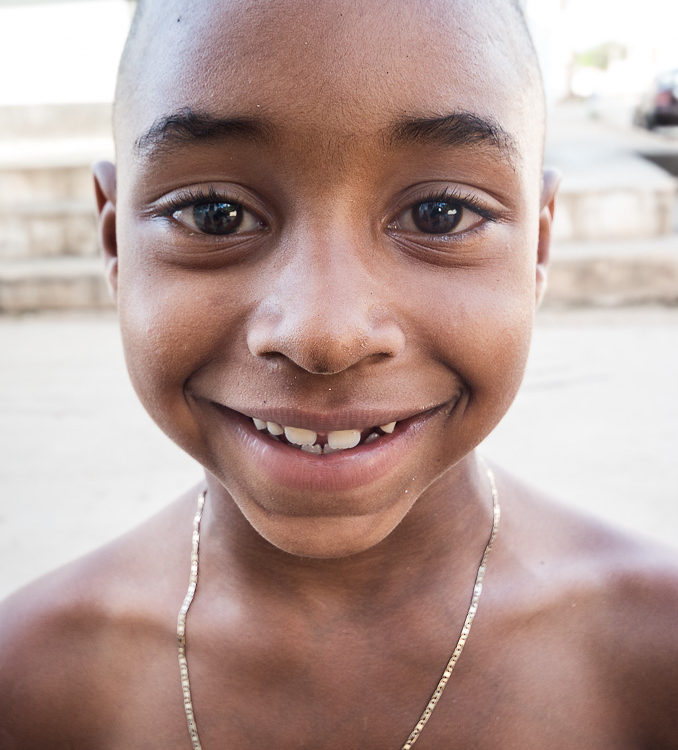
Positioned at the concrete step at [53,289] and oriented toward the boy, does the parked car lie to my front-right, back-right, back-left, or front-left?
back-left

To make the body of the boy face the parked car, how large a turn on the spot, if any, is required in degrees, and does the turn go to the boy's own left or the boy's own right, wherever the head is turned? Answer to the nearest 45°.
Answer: approximately 180°

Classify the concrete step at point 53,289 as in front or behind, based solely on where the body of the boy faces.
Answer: behind

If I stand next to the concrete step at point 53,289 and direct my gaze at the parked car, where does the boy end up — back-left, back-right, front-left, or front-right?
back-right

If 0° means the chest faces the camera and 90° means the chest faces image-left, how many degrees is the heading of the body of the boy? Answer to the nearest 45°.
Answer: approximately 0°
